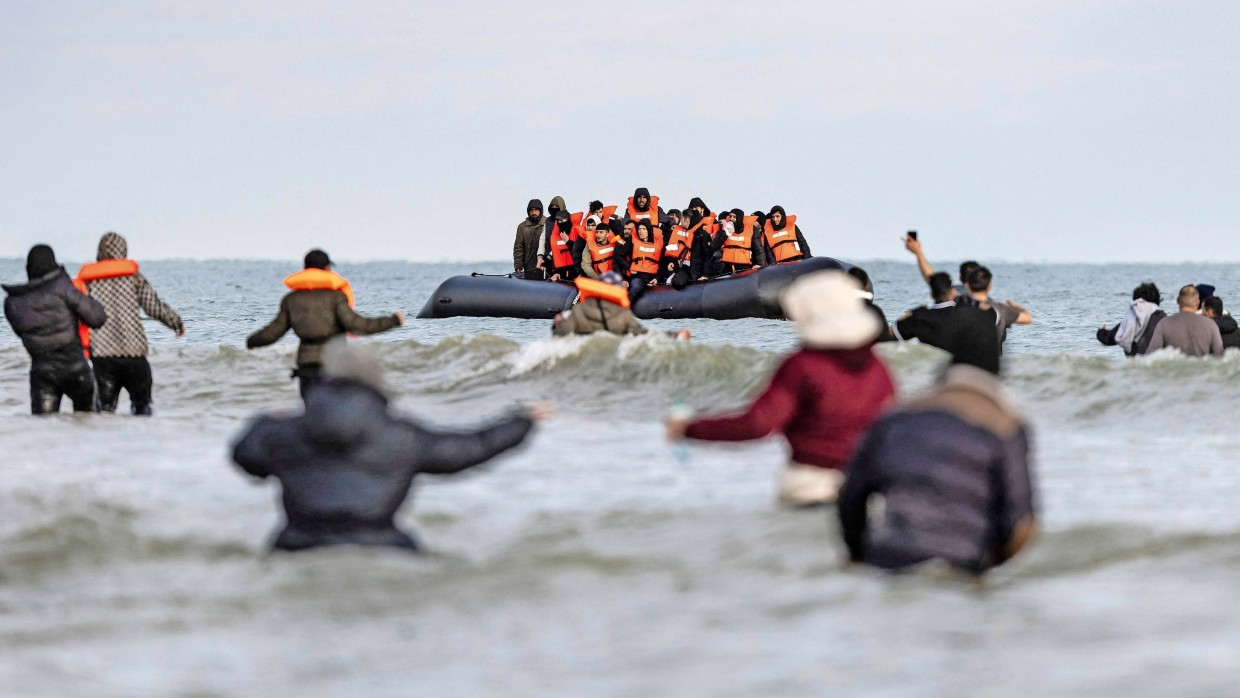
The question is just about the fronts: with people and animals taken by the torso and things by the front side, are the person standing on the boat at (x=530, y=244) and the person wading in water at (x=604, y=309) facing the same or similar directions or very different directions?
very different directions

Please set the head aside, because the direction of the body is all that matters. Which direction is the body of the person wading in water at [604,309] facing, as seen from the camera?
away from the camera

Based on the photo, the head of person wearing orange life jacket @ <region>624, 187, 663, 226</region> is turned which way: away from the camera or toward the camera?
toward the camera

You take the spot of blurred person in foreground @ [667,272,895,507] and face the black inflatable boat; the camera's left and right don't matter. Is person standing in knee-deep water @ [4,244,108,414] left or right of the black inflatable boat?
left

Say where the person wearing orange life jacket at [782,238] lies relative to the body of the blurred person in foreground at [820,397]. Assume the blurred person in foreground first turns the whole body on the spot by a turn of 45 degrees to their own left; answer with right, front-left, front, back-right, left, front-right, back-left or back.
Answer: right

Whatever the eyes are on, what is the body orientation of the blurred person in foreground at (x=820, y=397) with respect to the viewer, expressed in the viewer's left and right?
facing away from the viewer and to the left of the viewer

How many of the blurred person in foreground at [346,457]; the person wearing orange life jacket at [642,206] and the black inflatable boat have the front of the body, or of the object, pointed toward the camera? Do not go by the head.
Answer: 1

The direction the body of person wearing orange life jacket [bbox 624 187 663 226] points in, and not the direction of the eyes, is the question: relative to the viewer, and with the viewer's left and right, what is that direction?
facing the viewer

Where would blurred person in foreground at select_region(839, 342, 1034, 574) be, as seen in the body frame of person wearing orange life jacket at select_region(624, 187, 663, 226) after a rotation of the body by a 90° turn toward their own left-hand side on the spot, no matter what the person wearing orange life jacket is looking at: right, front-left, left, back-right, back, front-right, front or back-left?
right

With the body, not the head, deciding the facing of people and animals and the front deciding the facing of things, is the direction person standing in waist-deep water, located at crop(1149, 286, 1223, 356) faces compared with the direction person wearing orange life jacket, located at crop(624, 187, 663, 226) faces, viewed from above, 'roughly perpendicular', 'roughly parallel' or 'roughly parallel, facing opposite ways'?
roughly parallel, facing opposite ways

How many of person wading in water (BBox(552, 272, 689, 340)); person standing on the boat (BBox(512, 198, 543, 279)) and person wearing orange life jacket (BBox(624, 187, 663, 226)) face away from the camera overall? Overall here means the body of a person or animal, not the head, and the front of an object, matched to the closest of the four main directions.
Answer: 1

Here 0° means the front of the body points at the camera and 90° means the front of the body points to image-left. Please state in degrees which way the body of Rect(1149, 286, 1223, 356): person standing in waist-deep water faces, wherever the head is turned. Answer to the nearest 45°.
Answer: approximately 180°

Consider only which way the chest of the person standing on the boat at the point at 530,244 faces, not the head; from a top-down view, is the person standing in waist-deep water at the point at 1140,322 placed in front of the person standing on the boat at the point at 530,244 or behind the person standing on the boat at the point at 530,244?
in front

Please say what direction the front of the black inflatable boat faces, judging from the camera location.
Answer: facing to the right of the viewer

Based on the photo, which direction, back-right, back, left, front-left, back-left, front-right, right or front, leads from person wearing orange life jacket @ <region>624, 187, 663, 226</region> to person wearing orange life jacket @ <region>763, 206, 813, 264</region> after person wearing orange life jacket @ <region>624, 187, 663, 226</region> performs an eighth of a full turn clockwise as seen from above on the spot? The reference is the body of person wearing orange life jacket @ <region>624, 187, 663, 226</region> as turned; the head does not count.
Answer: back-left

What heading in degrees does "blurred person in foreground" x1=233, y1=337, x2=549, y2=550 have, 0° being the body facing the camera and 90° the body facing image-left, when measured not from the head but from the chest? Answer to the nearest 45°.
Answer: approximately 180°

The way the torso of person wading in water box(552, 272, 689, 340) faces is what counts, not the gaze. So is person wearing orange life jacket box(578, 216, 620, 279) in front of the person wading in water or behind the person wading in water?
in front
